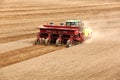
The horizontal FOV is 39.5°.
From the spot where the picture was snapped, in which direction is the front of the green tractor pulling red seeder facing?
facing away from the viewer and to the right of the viewer
